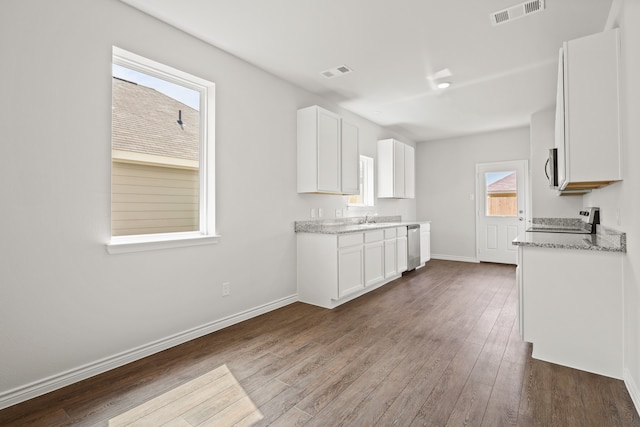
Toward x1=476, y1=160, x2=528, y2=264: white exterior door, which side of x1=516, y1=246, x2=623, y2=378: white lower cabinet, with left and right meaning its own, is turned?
right

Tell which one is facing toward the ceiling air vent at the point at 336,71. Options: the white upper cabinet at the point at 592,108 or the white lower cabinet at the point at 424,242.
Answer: the white upper cabinet

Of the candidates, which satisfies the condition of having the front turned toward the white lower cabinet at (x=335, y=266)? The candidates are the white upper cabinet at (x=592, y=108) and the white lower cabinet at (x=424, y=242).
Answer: the white upper cabinet

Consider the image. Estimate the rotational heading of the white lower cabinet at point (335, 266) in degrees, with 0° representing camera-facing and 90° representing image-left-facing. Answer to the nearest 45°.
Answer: approximately 315°

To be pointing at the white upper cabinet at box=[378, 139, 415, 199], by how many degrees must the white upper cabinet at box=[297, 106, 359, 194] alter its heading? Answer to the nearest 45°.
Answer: approximately 90° to its left

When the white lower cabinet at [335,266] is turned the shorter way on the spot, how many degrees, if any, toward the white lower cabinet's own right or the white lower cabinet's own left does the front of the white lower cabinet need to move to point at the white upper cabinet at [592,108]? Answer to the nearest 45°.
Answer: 0° — it already faces it

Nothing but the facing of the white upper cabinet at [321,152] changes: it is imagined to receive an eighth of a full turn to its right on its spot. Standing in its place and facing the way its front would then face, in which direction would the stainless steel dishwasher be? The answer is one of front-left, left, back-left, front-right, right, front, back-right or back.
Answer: back-left

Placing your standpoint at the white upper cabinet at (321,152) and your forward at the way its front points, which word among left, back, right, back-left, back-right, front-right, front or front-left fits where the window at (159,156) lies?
right

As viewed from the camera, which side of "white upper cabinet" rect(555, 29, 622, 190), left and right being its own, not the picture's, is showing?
left

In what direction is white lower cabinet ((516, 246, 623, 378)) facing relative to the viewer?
to the viewer's left
